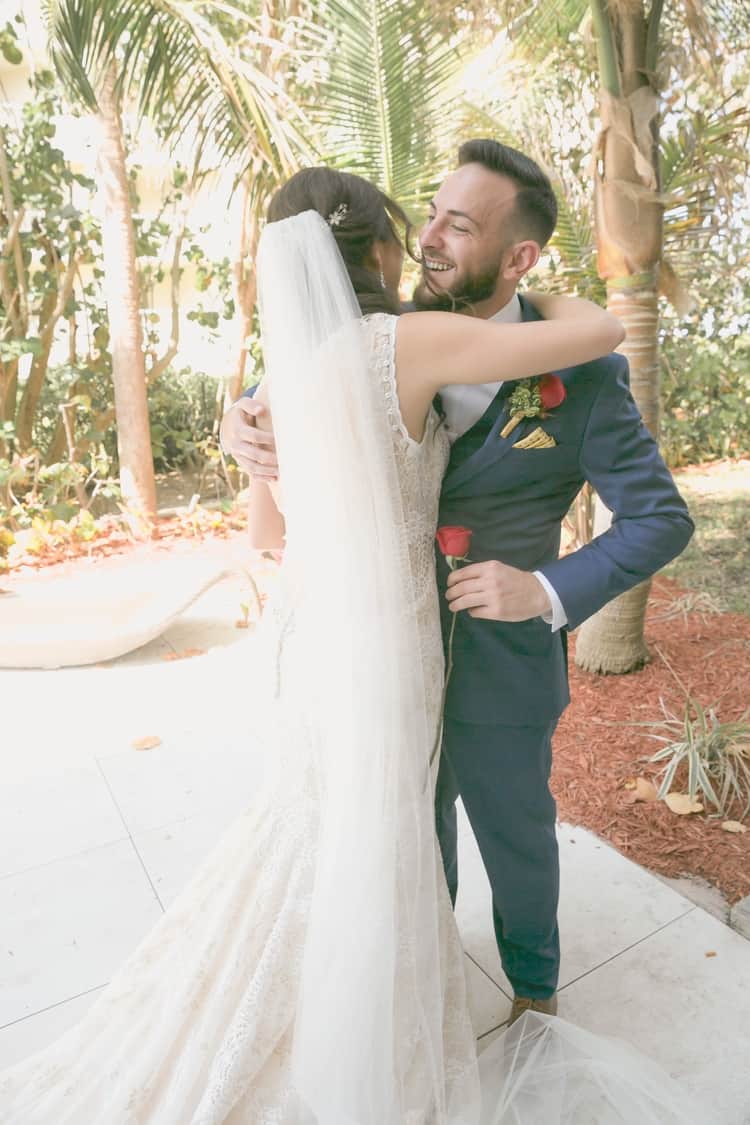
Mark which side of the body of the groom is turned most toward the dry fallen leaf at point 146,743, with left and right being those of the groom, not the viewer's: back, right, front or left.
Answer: right

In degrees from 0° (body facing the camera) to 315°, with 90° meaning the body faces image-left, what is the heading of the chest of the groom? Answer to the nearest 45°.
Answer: approximately 45°

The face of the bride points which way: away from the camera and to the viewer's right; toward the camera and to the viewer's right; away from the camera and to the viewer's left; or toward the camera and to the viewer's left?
away from the camera and to the viewer's right

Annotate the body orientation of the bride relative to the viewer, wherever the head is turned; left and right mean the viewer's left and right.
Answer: facing away from the viewer and to the right of the viewer

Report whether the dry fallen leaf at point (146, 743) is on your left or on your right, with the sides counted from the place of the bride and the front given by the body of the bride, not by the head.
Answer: on your left

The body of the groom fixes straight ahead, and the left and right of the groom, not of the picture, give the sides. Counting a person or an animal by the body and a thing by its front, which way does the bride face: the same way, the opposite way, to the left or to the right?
the opposite way

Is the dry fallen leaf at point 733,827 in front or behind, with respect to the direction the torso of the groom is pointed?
behind

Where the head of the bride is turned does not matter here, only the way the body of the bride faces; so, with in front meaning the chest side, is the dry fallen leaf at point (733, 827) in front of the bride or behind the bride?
in front
